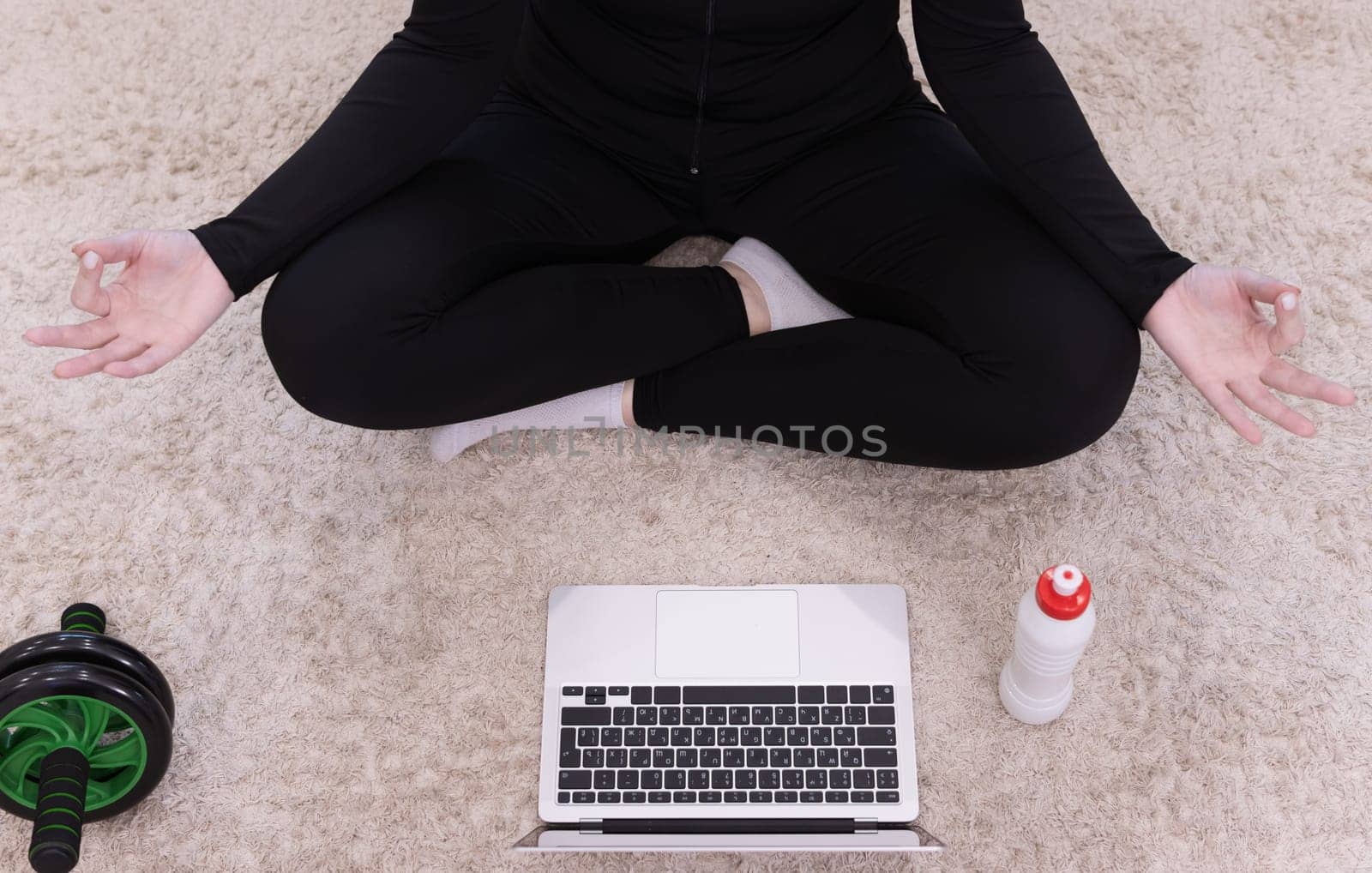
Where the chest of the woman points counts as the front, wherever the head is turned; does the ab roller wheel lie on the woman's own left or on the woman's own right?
on the woman's own right

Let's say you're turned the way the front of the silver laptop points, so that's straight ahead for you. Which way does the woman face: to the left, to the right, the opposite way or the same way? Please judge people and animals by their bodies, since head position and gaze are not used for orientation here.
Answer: the opposite way

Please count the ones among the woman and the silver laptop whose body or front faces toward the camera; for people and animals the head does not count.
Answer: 1

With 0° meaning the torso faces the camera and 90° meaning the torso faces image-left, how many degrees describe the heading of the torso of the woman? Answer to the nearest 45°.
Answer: approximately 0°

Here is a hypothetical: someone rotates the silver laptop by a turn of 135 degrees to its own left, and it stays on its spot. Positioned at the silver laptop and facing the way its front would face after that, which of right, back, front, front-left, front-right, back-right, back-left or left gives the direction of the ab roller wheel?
front-right

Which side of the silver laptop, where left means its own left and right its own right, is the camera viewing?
back
